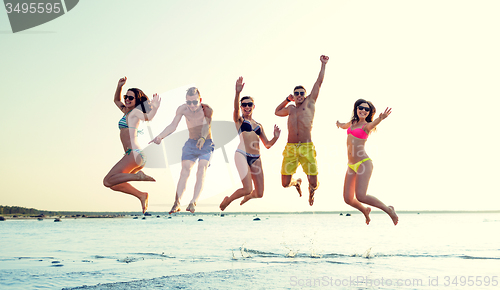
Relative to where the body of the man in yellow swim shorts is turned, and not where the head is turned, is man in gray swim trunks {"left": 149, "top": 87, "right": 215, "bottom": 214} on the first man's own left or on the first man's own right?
on the first man's own right

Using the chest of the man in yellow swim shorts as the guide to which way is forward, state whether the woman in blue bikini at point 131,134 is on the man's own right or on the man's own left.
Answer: on the man's own right

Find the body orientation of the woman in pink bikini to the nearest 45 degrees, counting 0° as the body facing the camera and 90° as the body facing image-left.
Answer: approximately 45°

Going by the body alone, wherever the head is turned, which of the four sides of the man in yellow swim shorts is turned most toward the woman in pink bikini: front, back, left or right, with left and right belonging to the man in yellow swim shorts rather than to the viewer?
left

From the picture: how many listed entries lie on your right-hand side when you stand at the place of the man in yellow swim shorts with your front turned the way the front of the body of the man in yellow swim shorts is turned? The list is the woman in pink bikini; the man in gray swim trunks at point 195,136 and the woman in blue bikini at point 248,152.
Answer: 2

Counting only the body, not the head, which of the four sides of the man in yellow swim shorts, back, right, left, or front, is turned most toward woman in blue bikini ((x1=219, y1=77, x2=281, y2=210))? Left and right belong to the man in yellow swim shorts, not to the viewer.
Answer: right

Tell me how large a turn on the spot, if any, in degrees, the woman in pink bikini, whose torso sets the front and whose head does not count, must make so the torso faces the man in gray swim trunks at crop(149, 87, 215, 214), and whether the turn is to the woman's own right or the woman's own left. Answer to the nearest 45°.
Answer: approximately 45° to the woman's own right
